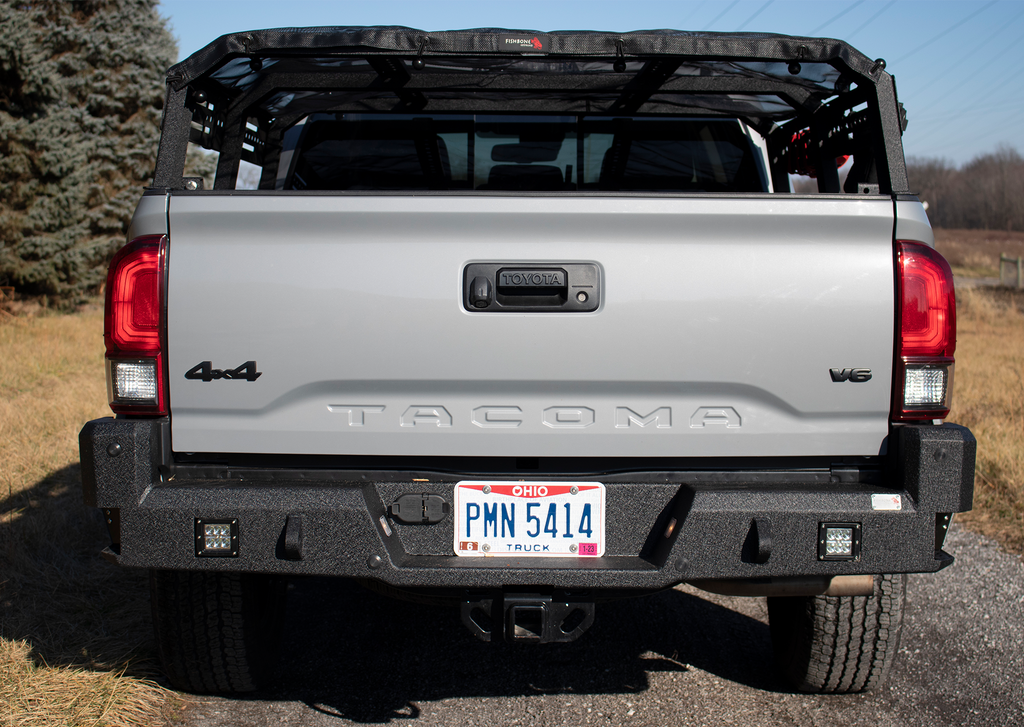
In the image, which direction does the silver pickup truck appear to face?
away from the camera

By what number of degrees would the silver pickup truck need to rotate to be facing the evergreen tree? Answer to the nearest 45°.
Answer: approximately 45° to its left
